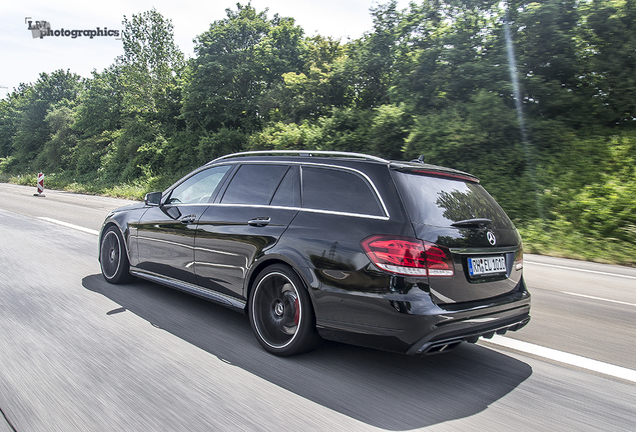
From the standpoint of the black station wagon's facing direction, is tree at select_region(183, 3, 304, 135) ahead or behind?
ahead

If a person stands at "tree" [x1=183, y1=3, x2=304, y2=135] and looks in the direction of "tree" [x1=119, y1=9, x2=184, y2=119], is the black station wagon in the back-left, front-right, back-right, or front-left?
back-left

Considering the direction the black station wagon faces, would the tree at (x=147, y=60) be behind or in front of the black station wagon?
in front

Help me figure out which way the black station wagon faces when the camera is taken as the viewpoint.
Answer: facing away from the viewer and to the left of the viewer
